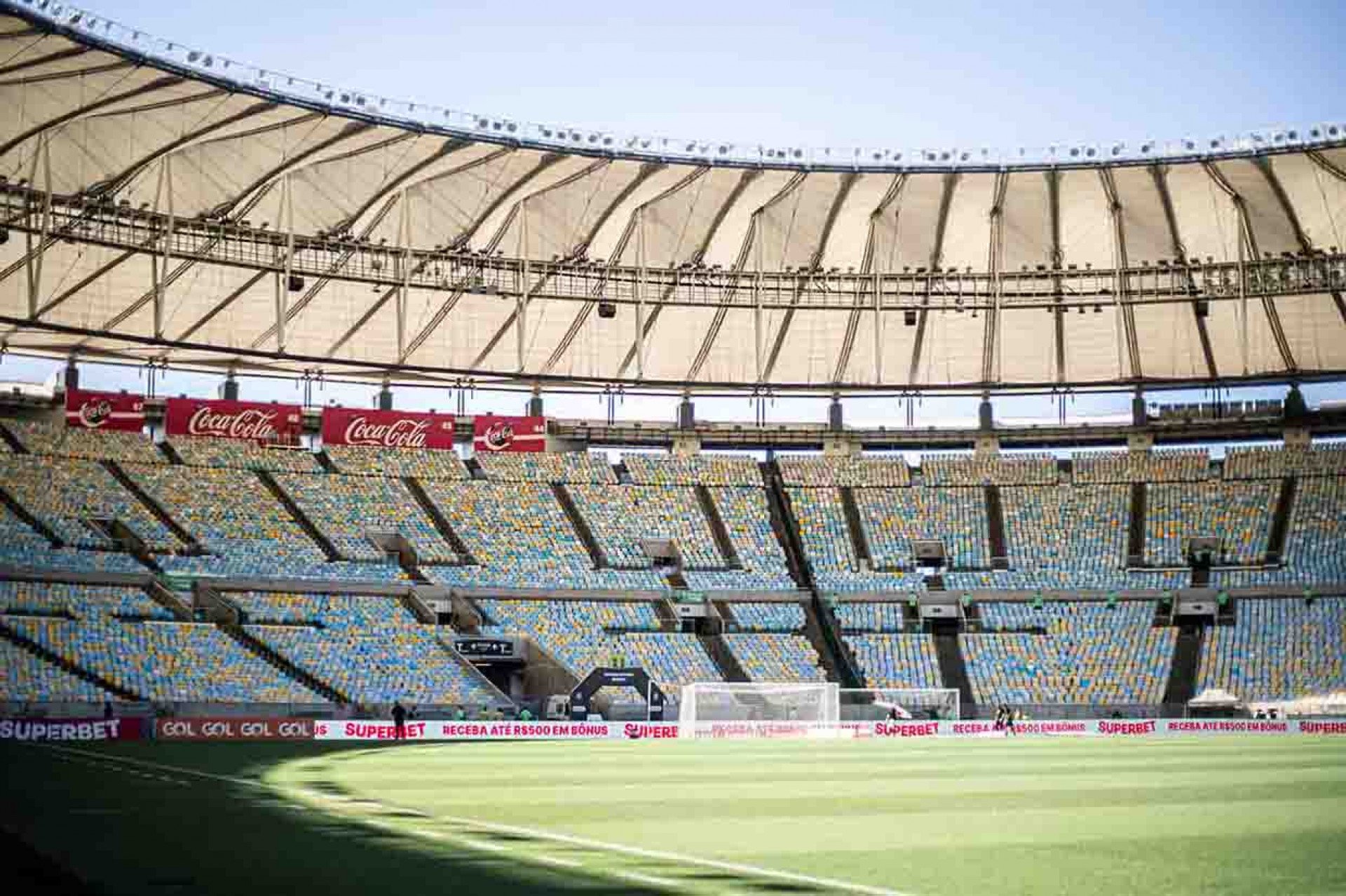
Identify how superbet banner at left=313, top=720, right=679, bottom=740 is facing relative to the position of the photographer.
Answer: facing the viewer
